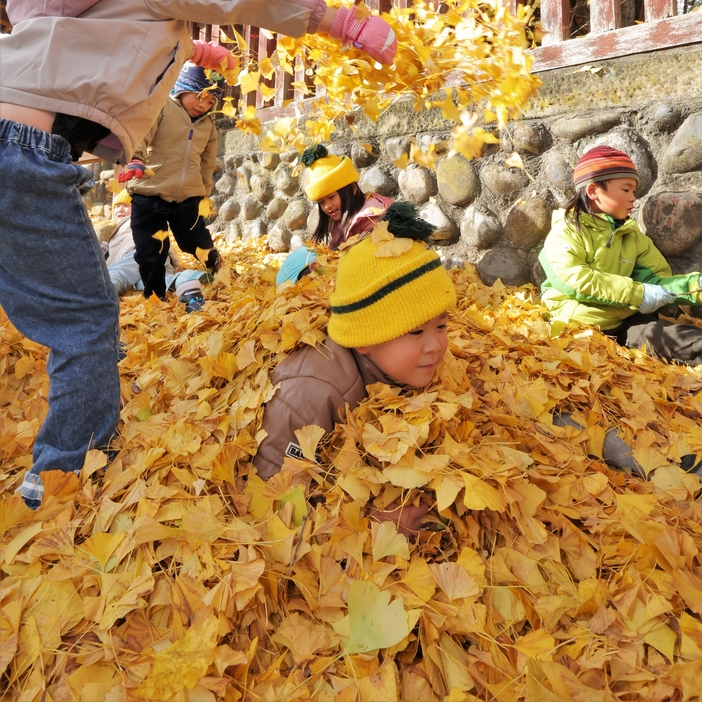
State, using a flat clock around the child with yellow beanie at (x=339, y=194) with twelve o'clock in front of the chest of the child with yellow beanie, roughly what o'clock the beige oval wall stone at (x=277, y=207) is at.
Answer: The beige oval wall stone is roughly at 4 o'clock from the child with yellow beanie.

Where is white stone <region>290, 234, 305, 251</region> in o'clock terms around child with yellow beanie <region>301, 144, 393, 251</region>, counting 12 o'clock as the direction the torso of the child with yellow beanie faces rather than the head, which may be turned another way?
The white stone is roughly at 4 o'clock from the child with yellow beanie.

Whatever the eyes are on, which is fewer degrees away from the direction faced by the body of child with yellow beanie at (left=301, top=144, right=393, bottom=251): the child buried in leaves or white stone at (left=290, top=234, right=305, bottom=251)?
the child buried in leaves

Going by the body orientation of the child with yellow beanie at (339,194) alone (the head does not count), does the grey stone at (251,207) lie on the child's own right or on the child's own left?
on the child's own right

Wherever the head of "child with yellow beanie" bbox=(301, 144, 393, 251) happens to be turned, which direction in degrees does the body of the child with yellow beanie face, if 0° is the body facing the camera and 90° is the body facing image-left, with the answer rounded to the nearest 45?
approximately 45°

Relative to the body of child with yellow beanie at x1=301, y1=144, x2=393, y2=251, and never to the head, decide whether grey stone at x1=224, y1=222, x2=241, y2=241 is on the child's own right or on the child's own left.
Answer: on the child's own right

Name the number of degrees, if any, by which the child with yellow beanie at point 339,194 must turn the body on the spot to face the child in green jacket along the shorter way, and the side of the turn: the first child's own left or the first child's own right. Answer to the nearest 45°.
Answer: approximately 90° to the first child's own left
